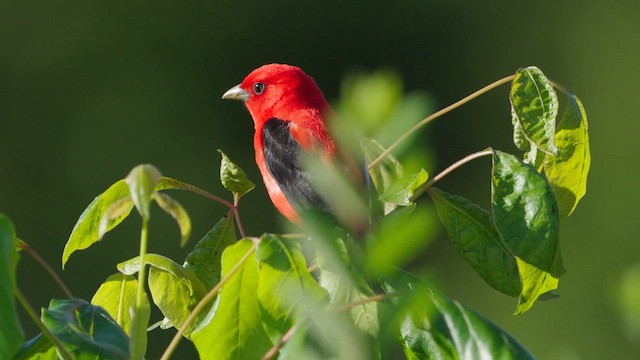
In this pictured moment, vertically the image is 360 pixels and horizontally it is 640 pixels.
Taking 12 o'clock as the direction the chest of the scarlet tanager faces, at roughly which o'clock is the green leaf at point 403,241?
The green leaf is roughly at 7 o'clock from the scarlet tanager.

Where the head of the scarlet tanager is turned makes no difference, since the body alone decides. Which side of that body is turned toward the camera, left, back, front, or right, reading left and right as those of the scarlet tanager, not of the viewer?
left

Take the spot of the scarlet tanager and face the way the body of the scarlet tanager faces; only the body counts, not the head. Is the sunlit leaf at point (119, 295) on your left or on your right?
on your left

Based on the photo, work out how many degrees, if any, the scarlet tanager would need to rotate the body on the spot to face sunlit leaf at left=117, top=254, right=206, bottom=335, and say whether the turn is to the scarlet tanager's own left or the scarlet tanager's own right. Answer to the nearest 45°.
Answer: approximately 90° to the scarlet tanager's own left

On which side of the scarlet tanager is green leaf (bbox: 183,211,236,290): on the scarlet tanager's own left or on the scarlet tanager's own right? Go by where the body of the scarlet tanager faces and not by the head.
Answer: on the scarlet tanager's own left

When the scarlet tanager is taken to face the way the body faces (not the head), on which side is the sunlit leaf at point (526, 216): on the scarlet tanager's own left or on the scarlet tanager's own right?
on the scarlet tanager's own left

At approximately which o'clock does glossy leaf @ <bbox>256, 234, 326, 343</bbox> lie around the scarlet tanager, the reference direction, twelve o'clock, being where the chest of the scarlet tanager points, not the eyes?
The glossy leaf is roughly at 9 o'clock from the scarlet tanager.
